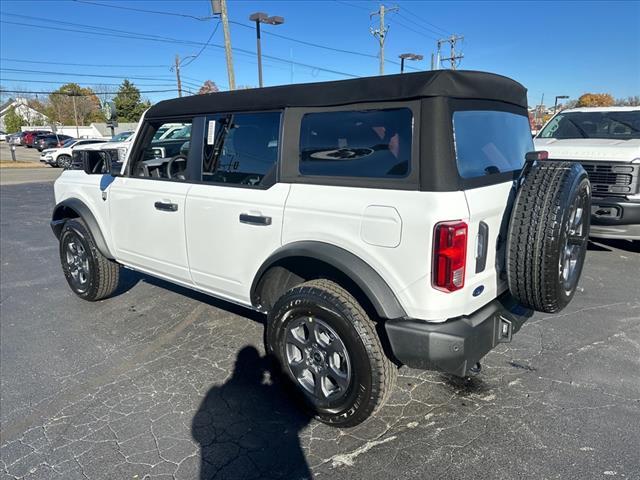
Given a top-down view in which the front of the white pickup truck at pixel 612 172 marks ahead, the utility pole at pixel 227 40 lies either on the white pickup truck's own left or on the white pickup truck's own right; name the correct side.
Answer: on the white pickup truck's own right

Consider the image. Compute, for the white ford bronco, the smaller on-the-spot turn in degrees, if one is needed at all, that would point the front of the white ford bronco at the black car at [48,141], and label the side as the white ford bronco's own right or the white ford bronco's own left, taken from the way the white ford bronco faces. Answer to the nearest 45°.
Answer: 0° — it already faces it

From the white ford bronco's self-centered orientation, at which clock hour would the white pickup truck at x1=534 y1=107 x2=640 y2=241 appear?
The white pickup truck is roughly at 3 o'clock from the white ford bronco.

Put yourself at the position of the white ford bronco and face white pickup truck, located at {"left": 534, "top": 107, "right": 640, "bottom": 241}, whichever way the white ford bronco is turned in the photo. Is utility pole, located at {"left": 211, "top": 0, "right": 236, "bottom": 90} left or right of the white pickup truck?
left

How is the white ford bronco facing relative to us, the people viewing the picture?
facing away from the viewer and to the left of the viewer

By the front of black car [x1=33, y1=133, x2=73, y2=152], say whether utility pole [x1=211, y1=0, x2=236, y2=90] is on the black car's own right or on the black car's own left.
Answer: on the black car's own left

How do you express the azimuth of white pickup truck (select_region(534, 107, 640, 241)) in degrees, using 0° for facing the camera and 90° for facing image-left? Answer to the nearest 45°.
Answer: approximately 0°

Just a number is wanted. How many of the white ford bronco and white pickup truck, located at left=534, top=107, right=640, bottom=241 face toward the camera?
1

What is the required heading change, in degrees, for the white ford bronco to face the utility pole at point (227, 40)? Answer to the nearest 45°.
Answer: approximately 45° to its right

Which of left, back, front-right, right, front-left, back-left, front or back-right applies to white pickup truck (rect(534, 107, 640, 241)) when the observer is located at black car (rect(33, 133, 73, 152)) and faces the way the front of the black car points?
front-left

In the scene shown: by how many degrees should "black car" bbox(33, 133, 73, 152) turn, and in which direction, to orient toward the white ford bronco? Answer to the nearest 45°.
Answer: approximately 45° to its left
